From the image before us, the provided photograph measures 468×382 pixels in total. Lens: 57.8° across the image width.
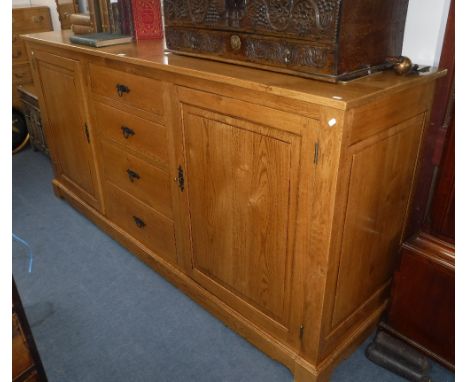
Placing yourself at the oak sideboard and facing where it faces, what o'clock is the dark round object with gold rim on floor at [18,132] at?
The dark round object with gold rim on floor is roughly at 3 o'clock from the oak sideboard.

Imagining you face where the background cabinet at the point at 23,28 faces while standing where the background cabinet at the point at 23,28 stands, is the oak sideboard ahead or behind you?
ahead

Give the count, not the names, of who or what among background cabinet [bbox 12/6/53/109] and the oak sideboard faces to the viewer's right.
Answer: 0

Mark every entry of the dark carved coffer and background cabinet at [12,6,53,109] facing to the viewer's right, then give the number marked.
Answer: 0

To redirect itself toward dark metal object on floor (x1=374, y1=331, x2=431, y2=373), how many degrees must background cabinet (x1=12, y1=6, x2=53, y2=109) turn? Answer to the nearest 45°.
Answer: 0° — it already faces it

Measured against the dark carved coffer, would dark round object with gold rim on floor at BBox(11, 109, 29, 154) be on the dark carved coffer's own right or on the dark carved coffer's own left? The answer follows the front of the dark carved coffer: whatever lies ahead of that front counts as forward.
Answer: on the dark carved coffer's own right

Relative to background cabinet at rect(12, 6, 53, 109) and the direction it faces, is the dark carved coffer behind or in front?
in front

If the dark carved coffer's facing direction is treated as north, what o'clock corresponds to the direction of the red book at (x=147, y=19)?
The red book is roughly at 3 o'clock from the dark carved coffer.

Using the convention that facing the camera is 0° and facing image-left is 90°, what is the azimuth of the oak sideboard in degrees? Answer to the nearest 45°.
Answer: approximately 45°

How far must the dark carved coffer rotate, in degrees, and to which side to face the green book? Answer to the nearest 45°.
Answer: approximately 90° to its right
